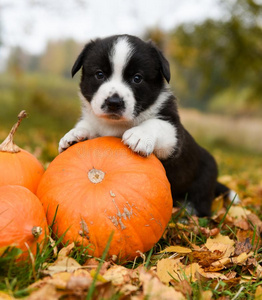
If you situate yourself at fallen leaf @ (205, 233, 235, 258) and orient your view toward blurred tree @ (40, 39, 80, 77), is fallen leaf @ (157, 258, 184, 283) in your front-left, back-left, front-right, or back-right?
back-left

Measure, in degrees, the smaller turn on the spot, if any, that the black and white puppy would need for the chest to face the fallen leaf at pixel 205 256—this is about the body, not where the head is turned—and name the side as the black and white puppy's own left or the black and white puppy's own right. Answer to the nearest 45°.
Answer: approximately 90° to the black and white puppy's own left

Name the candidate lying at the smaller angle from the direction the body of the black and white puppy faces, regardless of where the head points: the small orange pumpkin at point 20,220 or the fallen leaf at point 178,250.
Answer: the small orange pumpkin

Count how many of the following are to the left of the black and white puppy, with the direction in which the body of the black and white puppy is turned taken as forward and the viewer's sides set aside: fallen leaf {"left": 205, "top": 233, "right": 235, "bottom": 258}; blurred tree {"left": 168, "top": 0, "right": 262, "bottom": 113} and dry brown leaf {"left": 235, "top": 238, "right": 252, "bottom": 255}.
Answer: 2

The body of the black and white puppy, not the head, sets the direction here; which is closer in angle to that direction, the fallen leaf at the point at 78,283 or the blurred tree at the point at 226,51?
the fallen leaf

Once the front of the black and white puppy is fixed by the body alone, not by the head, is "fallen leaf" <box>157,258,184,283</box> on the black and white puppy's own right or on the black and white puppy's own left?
on the black and white puppy's own left

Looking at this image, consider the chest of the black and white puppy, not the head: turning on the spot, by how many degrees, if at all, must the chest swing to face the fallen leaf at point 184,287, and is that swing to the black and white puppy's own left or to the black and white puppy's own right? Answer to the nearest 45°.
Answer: approximately 45° to the black and white puppy's own left

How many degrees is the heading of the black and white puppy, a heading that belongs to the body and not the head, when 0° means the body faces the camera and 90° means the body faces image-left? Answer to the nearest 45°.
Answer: approximately 45°

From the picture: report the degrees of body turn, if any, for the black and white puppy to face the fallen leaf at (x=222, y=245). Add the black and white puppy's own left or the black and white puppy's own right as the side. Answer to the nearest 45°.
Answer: approximately 90° to the black and white puppy's own left
